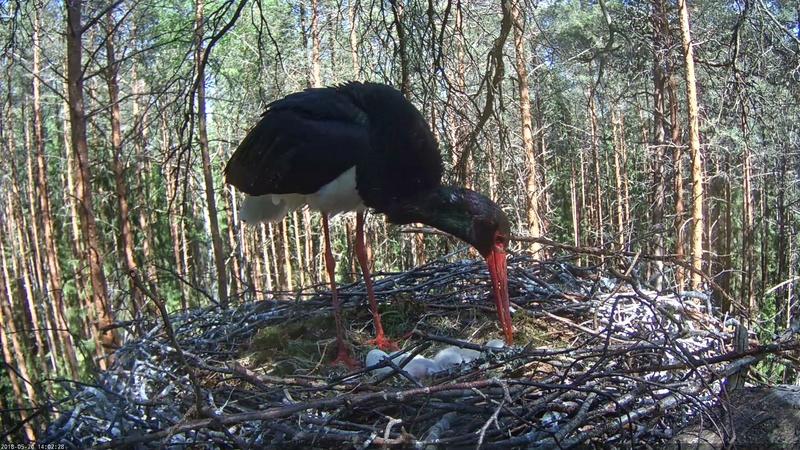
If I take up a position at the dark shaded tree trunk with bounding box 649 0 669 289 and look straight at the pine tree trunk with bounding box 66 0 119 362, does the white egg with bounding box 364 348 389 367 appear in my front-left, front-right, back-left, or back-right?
front-left

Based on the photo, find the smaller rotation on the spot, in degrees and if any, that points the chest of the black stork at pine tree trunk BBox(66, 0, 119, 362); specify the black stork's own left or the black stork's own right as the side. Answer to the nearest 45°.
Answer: approximately 135° to the black stork's own left

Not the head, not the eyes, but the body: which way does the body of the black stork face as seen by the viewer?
to the viewer's right

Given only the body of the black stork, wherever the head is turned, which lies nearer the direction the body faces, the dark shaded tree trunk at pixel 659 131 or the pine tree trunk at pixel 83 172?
the dark shaded tree trunk
